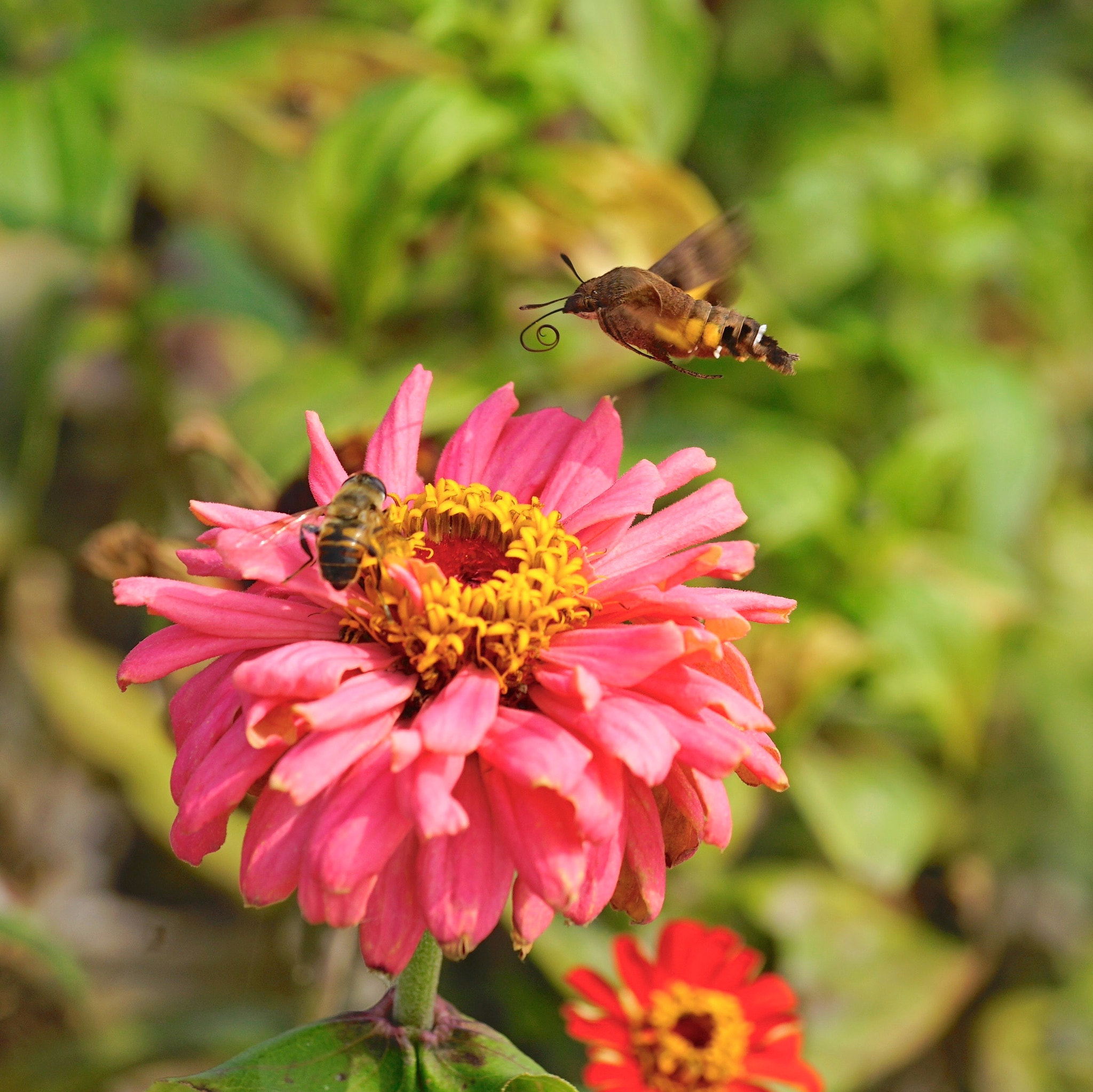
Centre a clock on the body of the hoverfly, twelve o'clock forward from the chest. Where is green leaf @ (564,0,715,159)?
The green leaf is roughly at 11 o'clock from the hoverfly.

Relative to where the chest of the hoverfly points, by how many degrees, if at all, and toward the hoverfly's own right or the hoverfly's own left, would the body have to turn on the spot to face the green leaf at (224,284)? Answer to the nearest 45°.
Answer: approximately 45° to the hoverfly's own left

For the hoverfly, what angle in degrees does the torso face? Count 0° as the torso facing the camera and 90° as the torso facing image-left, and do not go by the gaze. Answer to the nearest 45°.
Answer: approximately 225°
